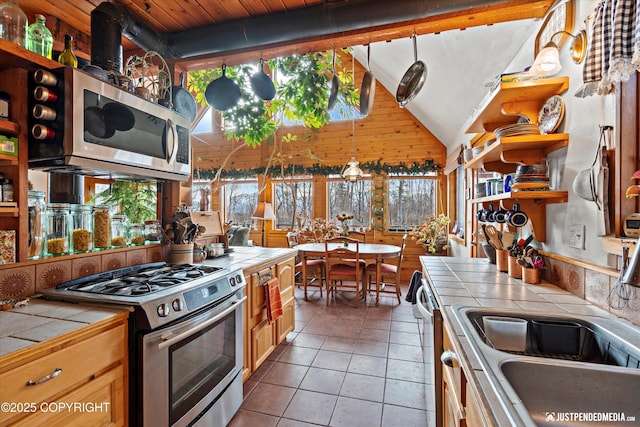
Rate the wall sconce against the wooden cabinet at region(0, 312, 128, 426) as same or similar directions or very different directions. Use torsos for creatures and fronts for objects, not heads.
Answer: very different directions

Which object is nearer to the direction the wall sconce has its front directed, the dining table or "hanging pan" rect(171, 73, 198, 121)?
the hanging pan

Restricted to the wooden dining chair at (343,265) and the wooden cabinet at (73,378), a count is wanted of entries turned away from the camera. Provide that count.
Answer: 1

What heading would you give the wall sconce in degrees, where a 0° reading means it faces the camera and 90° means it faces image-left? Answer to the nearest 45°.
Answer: approximately 45°

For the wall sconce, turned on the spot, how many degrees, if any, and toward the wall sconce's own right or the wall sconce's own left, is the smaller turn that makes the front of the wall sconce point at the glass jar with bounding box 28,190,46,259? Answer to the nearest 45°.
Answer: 0° — it already faces it

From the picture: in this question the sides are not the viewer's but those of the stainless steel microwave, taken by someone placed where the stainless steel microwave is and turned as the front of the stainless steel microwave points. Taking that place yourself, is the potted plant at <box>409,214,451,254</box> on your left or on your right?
on your left

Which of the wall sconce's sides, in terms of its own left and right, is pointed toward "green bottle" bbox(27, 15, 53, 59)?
front

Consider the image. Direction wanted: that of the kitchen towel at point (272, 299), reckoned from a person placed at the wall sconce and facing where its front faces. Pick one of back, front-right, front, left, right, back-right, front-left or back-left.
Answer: front-right

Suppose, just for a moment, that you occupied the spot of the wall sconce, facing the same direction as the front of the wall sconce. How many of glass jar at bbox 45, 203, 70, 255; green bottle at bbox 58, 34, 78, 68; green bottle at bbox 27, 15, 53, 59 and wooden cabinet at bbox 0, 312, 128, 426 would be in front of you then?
4

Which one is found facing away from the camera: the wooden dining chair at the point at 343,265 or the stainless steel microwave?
the wooden dining chair

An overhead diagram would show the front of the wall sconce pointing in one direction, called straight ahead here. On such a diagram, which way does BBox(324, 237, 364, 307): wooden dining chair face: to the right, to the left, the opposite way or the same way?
to the right

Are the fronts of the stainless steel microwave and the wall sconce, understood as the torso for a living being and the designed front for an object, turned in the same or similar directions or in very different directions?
very different directions

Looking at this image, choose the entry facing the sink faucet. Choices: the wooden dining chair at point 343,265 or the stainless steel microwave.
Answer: the stainless steel microwave

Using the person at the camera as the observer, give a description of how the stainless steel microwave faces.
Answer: facing the viewer and to the right of the viewer

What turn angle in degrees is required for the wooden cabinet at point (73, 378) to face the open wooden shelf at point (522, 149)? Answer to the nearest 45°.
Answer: approximately 45° to its left

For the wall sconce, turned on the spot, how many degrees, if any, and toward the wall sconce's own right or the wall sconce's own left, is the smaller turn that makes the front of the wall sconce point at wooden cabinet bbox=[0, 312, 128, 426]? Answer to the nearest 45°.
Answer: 0° — it already faces it

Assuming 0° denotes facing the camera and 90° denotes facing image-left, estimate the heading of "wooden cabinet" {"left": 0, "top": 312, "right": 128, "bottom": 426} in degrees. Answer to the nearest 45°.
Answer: approximately 315°

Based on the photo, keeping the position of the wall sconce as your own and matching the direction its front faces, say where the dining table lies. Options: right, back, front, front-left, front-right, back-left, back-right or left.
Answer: right
